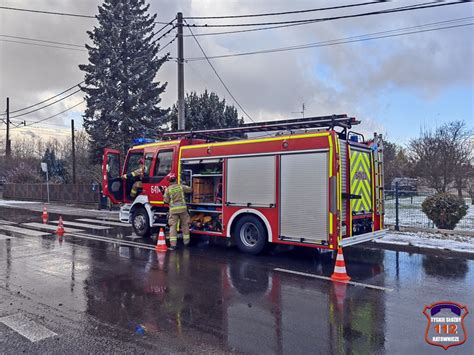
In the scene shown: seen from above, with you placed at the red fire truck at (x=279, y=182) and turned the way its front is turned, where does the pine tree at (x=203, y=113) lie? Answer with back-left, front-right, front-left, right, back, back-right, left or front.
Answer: front-right

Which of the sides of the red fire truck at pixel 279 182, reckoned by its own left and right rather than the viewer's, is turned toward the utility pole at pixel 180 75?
front

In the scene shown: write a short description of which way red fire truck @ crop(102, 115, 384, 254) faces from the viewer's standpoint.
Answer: facing away from the viewer and to the left of the viewer

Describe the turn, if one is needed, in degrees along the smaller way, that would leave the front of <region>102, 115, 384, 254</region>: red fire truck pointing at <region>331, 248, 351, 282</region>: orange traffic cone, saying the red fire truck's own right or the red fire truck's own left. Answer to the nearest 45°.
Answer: approximately 180°

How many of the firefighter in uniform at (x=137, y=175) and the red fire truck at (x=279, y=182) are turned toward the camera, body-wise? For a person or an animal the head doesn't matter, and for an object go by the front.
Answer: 0

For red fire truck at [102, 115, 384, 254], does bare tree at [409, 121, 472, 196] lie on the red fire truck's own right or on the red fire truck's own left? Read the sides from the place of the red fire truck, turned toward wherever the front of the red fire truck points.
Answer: on the red fire truck's own right

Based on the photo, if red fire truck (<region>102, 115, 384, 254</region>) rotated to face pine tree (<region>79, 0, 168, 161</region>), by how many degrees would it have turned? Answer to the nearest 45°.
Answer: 0° — it already faces it
